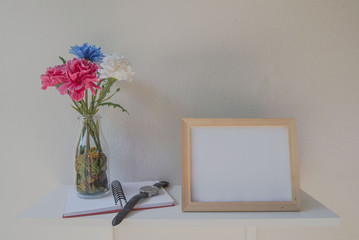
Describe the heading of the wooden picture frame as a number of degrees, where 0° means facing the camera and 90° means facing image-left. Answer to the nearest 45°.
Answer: approximately 0°
